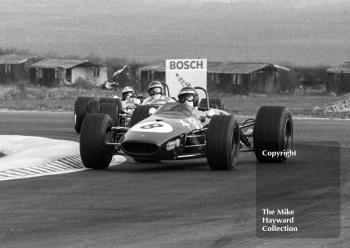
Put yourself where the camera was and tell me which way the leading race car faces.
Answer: facing the viewer and to the left of the viewer

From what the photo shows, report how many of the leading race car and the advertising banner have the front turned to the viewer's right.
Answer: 0

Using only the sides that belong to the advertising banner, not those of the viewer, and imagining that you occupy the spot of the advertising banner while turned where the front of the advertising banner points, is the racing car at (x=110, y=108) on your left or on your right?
on your right

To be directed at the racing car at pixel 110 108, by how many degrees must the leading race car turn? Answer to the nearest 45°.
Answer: approximately 135° to its right

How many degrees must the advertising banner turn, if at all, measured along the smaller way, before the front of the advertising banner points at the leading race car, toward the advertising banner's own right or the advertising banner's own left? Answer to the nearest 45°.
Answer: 0° — it already faces it

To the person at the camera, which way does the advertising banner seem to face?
facing the viewer

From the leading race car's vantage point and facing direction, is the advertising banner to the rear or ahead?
to the rear
